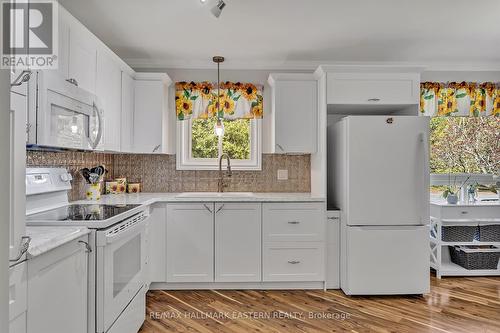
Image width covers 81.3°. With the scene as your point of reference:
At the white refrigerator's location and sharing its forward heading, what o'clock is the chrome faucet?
The chrome faucet is roughly at 3 o'clock from the white refrigerator.

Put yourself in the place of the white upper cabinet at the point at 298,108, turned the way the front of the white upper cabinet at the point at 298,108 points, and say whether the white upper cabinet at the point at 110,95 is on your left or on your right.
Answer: on your right

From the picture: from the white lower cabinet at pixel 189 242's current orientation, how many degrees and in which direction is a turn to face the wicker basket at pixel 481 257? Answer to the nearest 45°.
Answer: approximately 90° to its left

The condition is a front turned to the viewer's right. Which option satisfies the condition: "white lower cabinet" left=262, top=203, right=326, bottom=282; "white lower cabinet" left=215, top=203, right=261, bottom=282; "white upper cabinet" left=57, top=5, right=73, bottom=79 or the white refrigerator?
the white upper cabinet

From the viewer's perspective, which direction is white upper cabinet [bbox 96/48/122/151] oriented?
to the viewer's right

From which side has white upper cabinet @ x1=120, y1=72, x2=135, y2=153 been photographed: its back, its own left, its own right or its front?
right

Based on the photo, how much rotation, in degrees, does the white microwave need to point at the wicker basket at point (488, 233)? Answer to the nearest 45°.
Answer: approximately 45° to its left

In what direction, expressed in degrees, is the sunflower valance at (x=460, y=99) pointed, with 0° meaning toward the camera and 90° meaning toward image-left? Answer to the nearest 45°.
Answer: approximately 0°
